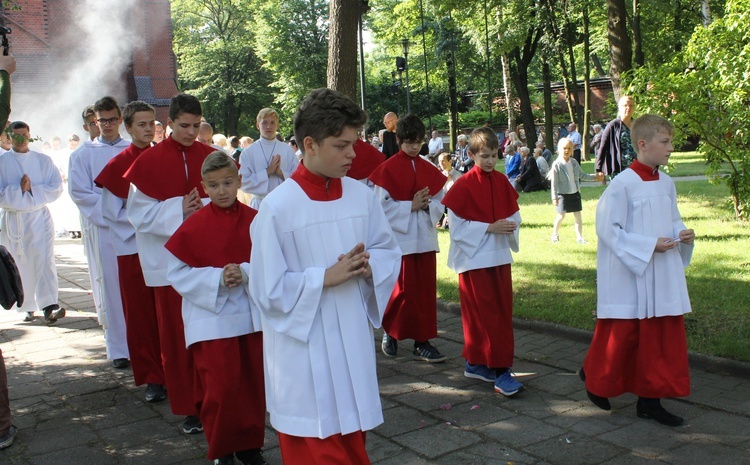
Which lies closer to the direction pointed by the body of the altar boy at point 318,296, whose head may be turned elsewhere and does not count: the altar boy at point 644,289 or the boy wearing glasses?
the altar boy

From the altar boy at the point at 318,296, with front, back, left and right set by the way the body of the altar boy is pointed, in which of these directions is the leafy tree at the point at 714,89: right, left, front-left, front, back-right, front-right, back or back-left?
left

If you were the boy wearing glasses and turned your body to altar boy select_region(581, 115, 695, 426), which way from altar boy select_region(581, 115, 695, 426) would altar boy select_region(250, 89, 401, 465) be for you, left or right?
right

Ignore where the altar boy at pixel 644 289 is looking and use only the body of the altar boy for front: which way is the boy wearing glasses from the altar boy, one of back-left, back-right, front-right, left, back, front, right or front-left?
back-right

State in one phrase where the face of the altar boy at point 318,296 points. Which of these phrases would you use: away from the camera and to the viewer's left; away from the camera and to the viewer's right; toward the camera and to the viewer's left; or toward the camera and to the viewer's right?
toward the camera and to the viewer's right

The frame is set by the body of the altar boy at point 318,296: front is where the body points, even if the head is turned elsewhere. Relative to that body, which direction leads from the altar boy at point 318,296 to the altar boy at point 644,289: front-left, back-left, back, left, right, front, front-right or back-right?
left

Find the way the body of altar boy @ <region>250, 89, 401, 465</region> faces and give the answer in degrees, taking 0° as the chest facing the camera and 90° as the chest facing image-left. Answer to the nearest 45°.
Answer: approximately 315°
